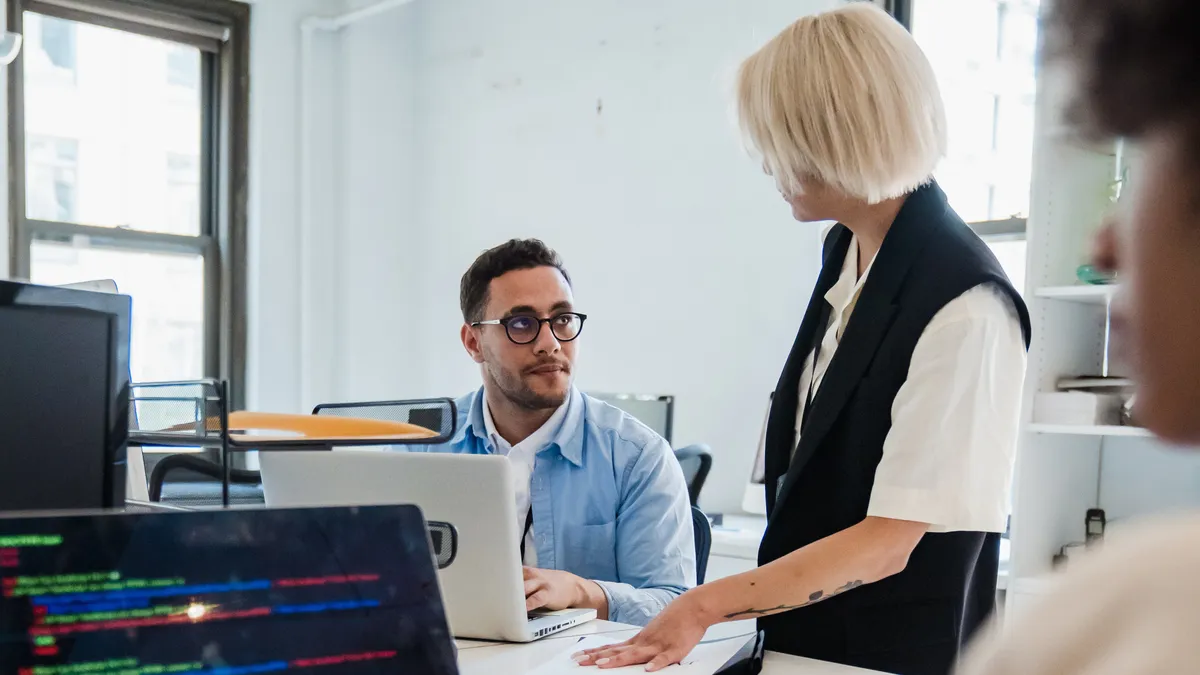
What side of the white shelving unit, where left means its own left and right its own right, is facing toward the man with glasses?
front

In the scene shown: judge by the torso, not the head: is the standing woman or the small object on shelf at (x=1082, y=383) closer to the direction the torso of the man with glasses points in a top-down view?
the standing woman

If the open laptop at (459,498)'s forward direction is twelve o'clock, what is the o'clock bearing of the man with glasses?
The man with glasses is roughly at 11 o'clock from the open laptop.

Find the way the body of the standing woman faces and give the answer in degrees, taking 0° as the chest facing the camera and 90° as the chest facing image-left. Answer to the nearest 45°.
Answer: approximately 45°

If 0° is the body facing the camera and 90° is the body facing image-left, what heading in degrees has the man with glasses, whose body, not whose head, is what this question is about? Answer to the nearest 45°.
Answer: approximately 45°

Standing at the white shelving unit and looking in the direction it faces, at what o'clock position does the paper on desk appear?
The paper on desk is roughly at 11 o'clock from the white shelving unit.

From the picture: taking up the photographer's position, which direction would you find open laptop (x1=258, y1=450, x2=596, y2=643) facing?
facing away from the viewer and to the right of the viewer

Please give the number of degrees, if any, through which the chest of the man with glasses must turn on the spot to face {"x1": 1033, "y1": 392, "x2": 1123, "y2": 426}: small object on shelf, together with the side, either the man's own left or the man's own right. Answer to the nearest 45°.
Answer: approximately 135° to the man's own left

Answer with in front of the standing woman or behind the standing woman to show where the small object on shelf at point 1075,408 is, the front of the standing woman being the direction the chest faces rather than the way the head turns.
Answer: behind

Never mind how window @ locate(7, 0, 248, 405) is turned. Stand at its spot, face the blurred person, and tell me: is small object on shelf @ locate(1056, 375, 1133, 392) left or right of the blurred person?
left

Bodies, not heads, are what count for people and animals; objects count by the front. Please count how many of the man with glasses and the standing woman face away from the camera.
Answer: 0

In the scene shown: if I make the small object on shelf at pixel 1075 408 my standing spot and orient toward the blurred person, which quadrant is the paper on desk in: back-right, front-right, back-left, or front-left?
front-right

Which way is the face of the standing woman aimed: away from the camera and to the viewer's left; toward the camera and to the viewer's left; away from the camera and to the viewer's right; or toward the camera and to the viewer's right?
away from the camera and to the viewer's left

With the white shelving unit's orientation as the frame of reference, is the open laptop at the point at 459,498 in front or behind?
in front

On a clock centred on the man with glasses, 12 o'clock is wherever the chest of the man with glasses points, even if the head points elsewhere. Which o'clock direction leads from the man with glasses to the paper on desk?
The paper on desk is roughly at 10 o'clock from the man with glasses.

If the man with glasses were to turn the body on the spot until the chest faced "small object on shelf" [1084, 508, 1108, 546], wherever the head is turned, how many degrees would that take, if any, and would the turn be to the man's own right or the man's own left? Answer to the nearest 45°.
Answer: approximately 135° to the man's own left
